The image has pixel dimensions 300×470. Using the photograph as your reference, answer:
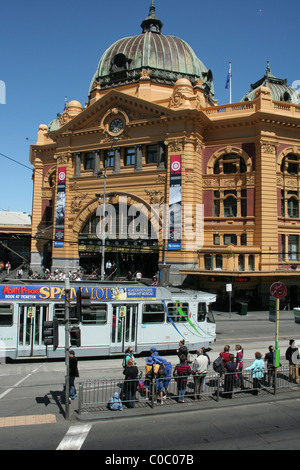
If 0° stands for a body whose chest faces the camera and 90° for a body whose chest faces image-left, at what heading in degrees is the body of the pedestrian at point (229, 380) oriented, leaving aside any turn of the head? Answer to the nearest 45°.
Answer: approximately 180°

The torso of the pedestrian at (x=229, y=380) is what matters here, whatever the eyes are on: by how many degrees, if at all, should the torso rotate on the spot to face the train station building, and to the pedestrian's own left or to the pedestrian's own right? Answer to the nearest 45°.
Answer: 0° — they already face it

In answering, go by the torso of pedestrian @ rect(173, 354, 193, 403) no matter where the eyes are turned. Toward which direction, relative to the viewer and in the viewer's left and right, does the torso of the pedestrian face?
facing away from the viewer

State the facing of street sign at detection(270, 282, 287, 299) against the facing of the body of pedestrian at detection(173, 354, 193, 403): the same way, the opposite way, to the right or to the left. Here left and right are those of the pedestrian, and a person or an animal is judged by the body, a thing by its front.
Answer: the opposite way

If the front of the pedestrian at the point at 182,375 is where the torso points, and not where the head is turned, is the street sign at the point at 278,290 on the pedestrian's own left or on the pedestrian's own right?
on the pedestrian's own right

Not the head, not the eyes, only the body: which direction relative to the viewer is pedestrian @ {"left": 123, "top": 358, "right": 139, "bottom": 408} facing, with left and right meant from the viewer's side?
facing away from the viewer
